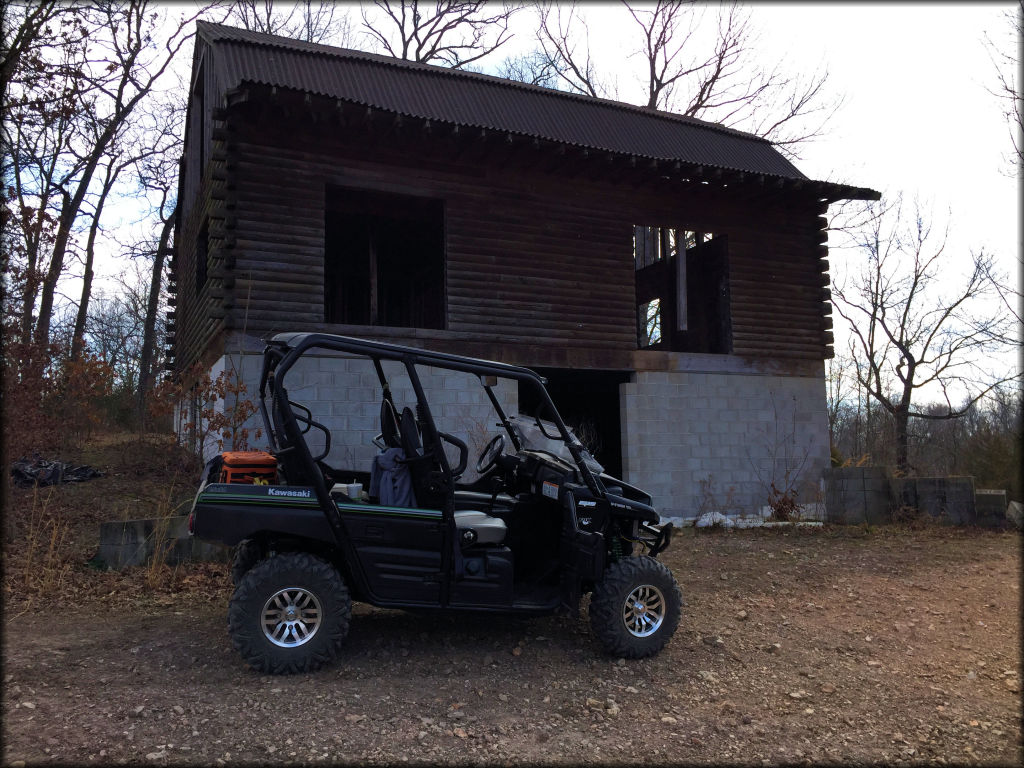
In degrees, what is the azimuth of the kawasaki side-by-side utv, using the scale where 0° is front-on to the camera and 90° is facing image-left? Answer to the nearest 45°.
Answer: approximately 270°

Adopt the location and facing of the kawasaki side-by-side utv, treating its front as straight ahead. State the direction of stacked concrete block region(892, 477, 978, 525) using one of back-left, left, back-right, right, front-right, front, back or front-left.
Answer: front-left

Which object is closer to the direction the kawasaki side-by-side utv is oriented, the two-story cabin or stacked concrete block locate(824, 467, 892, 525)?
the stacked concrete block

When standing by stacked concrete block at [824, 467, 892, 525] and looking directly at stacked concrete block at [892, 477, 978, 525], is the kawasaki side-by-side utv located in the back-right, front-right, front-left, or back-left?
back-right

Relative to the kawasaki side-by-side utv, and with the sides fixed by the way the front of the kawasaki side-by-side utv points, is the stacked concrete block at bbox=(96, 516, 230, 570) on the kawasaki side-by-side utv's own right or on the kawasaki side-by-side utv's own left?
on the kawasaki side-by-side utv's own left

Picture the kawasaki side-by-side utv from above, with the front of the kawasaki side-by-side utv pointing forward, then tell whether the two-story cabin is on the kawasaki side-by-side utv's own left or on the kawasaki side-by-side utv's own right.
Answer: on the kawasaki side-by-side utv's own left

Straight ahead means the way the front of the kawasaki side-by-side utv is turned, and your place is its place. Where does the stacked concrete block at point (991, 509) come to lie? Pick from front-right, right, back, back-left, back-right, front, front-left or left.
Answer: front-left

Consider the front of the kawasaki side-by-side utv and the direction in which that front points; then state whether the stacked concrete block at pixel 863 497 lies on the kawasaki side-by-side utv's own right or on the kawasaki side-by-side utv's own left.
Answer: on the kawasaki side-by-side utv's own left
